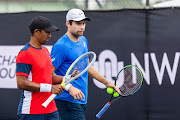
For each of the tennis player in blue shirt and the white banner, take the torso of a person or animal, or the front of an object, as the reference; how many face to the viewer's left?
0

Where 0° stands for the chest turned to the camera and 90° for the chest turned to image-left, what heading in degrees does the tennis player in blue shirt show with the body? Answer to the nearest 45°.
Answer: approximately 315°

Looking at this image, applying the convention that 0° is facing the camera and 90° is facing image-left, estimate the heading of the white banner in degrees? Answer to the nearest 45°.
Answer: approximately 0°

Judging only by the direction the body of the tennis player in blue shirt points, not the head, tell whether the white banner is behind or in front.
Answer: behind

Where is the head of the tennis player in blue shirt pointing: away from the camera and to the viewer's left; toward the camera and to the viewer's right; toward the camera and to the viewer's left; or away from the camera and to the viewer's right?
toward the camera and to the viewer's right

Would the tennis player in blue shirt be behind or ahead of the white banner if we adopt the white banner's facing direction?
ahead
